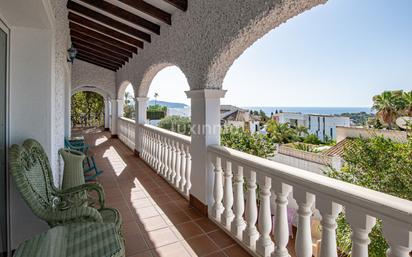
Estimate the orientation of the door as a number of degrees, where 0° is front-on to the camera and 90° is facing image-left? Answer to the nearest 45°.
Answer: approximately 270°

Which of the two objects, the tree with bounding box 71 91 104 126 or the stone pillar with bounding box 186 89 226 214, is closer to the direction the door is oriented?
the stone pillar
